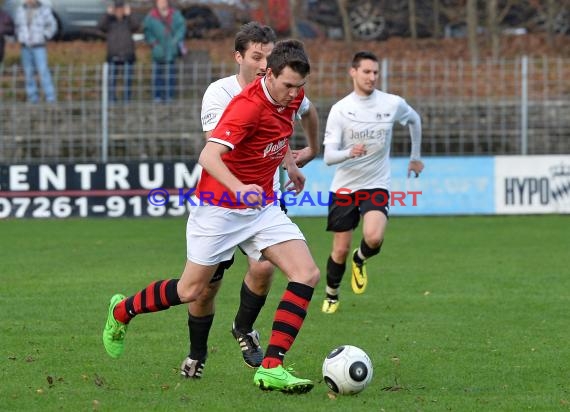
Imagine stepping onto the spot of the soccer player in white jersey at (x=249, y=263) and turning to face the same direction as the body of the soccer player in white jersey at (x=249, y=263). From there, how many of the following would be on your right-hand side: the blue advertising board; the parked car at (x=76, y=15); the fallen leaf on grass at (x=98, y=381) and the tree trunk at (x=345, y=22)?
1

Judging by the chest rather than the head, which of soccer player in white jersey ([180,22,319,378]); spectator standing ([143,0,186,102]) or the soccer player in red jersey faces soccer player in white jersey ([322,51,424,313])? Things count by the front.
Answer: the spectator standing

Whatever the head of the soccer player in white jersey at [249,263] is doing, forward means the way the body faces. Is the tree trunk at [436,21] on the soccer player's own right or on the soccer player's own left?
on the soccer player's own left

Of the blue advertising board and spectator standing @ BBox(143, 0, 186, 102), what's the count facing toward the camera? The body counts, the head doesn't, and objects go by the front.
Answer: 2

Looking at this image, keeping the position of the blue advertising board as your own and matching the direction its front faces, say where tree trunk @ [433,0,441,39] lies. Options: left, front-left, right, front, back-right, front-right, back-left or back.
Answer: back

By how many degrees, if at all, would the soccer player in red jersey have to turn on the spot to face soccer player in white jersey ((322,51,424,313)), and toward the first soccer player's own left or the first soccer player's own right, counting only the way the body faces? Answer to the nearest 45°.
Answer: approximately 135° to the first soccer player's own left

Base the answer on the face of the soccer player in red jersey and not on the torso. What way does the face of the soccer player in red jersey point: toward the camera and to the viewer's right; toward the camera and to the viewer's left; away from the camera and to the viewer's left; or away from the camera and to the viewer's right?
toward the camera and to the viewer's right

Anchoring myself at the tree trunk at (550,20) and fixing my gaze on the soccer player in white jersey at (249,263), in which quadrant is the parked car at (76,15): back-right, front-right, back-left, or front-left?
front-right

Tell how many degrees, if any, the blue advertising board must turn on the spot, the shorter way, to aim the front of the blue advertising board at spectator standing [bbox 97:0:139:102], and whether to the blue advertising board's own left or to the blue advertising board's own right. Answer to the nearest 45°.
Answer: approximately 90° to the blue advertising board's own right

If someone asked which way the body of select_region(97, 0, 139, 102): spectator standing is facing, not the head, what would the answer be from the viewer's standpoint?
toward the camera

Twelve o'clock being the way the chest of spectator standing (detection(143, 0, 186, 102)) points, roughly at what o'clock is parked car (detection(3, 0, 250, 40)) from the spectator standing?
The parked car is roughly at 6 o'clock from the spectator standing.

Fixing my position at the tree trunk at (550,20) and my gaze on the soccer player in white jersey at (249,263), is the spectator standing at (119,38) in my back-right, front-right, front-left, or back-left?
front-right

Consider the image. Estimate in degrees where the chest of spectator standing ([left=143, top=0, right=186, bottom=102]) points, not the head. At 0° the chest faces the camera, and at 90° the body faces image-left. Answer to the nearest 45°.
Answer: approximately 0°

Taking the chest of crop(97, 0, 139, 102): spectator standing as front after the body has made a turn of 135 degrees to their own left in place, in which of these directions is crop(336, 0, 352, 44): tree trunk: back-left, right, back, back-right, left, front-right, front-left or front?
front

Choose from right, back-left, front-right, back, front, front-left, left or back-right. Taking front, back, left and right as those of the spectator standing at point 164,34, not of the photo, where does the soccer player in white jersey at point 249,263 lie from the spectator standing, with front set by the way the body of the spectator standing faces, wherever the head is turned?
front

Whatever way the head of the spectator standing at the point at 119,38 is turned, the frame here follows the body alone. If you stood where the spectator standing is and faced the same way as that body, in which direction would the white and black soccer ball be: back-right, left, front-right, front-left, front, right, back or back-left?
front

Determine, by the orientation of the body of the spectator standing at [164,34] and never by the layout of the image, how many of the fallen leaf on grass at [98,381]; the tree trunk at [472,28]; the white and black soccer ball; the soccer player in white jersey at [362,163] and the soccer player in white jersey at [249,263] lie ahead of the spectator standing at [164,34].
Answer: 4

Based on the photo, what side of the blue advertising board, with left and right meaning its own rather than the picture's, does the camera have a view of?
front

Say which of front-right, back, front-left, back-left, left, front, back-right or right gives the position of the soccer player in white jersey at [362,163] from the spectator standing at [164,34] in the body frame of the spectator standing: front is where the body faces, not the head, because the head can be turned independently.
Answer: front

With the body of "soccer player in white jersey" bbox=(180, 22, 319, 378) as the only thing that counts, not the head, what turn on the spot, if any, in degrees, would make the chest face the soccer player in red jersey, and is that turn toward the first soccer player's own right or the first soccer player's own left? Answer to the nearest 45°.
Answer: approximately 45° to the first soccer player's own right
